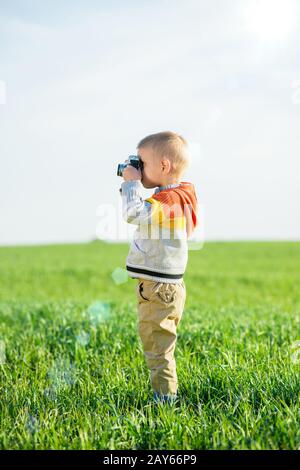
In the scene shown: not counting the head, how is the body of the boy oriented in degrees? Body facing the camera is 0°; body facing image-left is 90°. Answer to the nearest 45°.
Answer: approximately 90°

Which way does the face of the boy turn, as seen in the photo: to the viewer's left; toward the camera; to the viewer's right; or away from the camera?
to the viewer's left
